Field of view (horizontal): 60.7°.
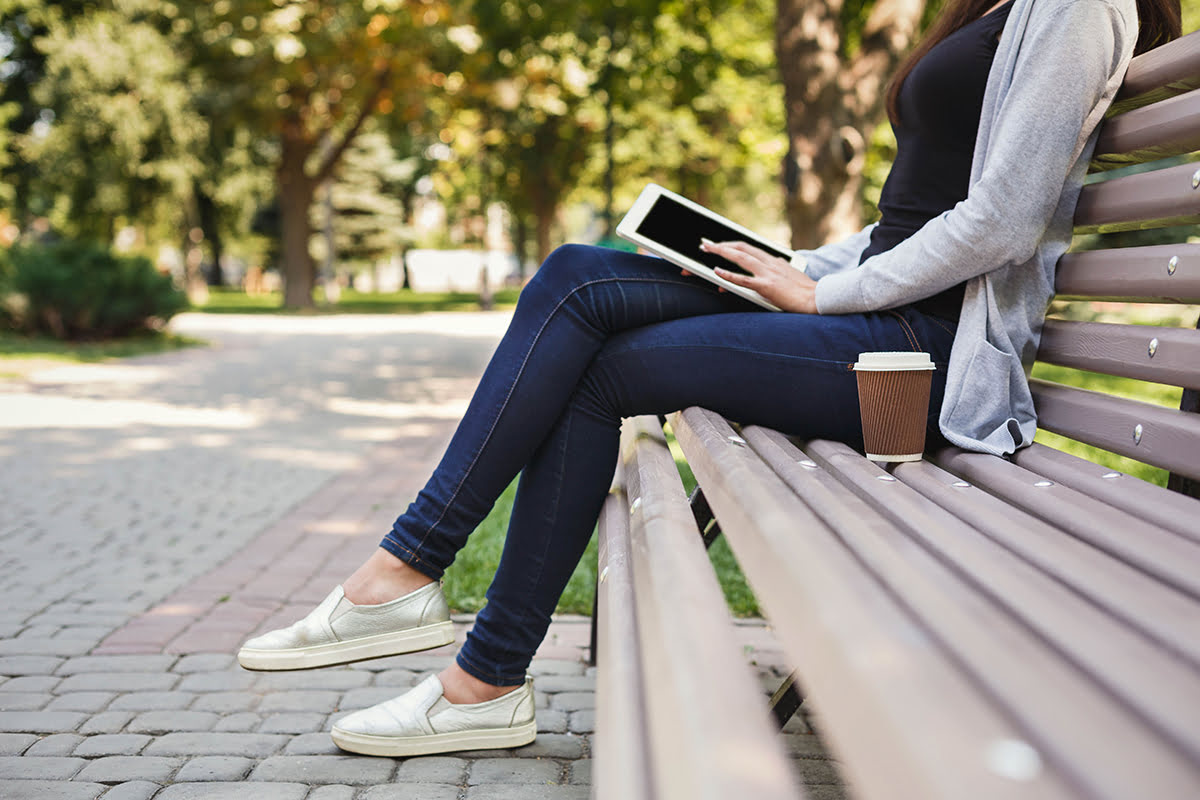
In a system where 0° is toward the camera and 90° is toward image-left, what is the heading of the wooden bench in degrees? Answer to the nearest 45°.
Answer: approximately 90°

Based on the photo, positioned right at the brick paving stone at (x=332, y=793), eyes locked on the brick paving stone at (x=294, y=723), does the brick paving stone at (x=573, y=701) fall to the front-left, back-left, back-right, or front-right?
front-right

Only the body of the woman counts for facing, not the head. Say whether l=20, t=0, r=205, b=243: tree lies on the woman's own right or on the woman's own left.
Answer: on the woman's own right

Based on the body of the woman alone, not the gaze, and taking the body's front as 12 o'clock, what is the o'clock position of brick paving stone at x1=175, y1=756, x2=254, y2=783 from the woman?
The brick paving stone is roughly at 12 o'clock from the woman.

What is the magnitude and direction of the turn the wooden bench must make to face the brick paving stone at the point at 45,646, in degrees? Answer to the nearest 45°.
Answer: approximately 45° to its right

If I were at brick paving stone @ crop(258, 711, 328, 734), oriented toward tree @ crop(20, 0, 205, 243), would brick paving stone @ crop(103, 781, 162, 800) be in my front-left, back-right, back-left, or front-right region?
back-left

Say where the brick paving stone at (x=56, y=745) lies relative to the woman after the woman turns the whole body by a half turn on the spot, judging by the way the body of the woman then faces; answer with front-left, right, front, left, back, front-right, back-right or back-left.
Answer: back

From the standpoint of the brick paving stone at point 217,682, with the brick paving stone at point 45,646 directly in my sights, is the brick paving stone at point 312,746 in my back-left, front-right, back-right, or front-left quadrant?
back-left

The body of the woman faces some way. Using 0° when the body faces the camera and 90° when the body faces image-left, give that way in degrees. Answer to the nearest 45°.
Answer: approximately 90°

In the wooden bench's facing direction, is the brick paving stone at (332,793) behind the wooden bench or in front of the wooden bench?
in front
